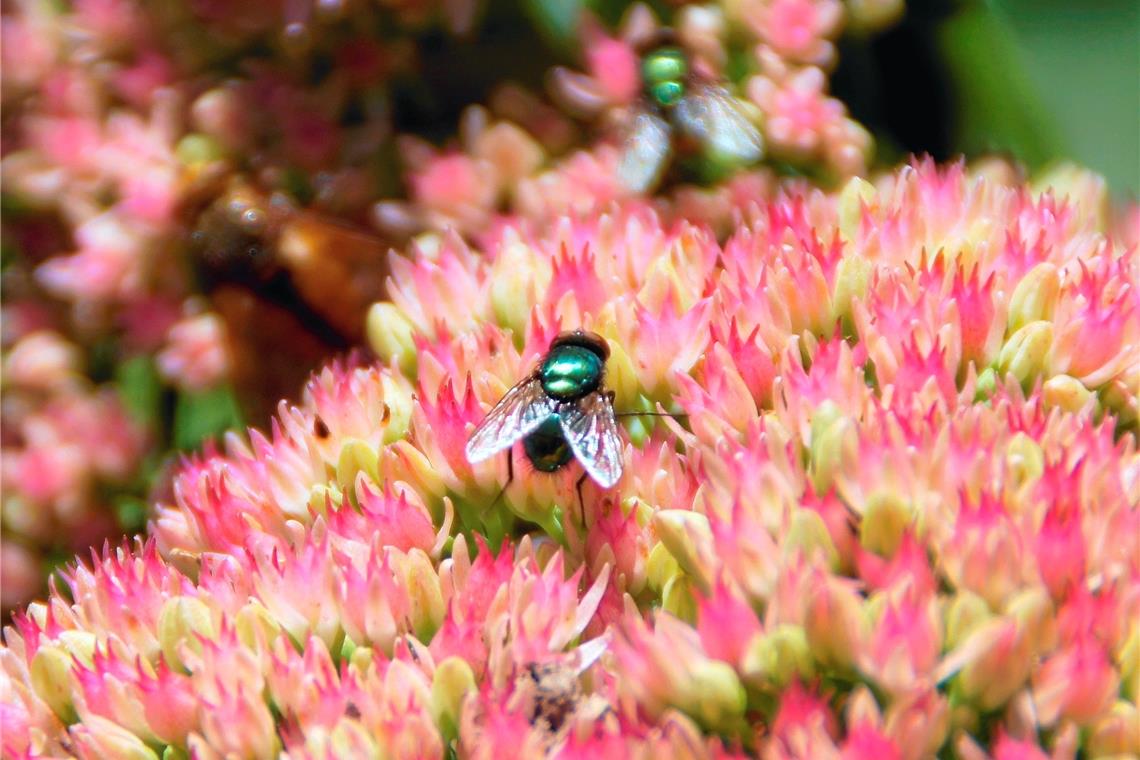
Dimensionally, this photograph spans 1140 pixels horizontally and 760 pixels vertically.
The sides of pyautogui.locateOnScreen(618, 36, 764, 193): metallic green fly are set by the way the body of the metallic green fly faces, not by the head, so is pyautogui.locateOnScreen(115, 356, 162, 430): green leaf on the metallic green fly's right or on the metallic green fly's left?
on the metallic green fly's left

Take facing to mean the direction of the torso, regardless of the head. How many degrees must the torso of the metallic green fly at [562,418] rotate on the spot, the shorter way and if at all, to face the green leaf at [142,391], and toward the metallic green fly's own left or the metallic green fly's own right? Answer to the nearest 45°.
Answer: approximately 45° to the metallic green fly's own left

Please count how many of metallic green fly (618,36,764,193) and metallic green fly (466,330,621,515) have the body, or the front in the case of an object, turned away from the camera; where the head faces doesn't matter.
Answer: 2

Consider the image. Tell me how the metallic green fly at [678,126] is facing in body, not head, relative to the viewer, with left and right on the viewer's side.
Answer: facing away from the viewer

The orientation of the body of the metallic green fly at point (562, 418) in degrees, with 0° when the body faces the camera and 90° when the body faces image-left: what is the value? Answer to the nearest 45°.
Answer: approximately 180°

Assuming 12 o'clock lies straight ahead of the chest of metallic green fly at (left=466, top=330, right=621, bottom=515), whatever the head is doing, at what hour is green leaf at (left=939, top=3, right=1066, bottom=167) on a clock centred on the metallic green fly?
The green leaf is roughly at 1 o'clock from the metallic green fly.
